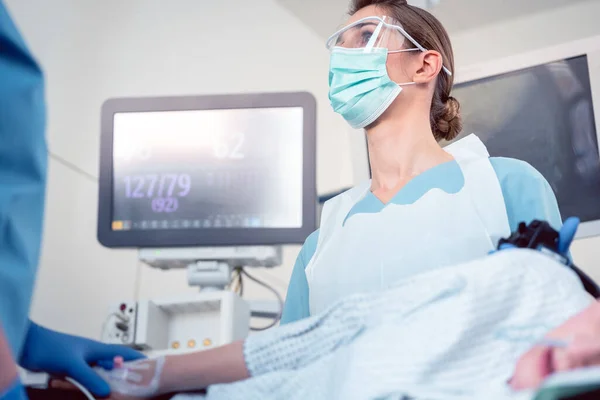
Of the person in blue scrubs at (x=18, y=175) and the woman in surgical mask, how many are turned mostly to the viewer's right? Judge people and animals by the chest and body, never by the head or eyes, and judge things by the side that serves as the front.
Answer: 1

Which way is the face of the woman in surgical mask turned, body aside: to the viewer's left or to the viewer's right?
to the viewer's left

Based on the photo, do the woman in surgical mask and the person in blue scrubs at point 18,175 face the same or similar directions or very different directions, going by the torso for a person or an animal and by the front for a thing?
very different directions

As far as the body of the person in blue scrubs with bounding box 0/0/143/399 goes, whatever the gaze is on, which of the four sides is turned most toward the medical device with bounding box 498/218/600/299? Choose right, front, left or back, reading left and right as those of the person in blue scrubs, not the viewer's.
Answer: front

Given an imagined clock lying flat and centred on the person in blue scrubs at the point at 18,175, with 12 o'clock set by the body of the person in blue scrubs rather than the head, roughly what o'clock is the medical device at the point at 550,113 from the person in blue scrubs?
The medical device is roughly at 11 o'clock from the person in blue scrubs.

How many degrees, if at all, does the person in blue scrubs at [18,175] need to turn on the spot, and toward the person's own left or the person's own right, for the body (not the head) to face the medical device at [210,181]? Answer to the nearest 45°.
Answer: approximately 90° to the person's own left

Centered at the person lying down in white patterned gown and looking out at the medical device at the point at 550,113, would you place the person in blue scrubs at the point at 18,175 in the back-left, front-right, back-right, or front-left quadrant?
back-left

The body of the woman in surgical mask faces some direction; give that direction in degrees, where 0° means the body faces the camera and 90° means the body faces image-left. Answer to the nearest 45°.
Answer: approximately 45°

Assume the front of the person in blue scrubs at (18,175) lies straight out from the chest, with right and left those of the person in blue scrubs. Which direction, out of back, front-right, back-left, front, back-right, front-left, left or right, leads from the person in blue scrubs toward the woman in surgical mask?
front-left

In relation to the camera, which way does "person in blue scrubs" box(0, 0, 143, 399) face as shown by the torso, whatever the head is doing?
to the viewer's right
